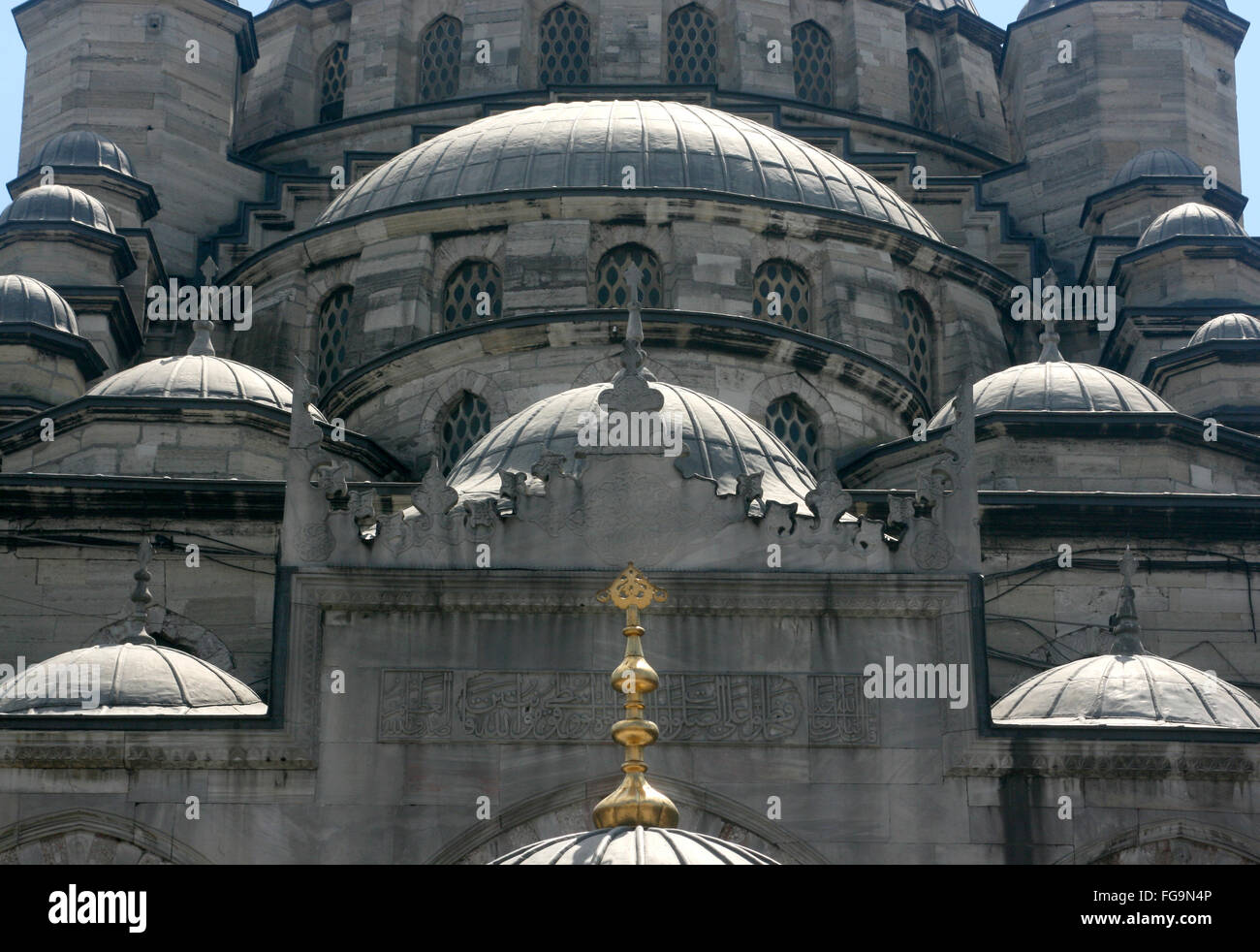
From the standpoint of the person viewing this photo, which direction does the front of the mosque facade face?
facing the viewer
